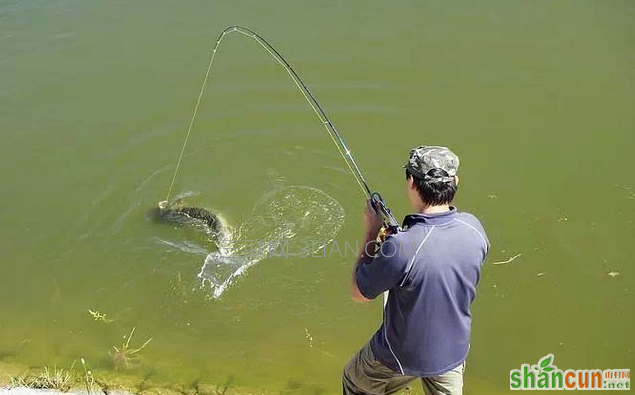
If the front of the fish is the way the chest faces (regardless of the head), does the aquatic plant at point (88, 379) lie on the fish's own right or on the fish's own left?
on the fish's own left

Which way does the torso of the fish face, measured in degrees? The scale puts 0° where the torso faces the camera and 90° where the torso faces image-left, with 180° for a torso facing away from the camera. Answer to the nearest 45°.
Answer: approximately 90°

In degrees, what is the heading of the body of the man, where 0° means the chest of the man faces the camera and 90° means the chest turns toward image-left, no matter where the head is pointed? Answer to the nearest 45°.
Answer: approximately 135°

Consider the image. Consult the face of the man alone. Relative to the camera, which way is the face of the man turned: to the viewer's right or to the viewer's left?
to the viewer's left
